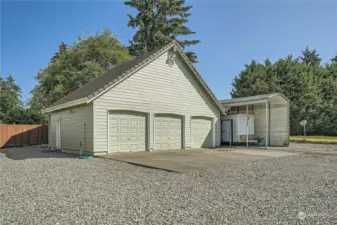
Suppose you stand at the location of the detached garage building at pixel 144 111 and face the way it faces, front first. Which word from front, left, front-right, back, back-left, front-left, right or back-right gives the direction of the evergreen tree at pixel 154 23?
back-left

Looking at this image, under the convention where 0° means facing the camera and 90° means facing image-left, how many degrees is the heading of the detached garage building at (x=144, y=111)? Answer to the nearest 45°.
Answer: approximately 315°

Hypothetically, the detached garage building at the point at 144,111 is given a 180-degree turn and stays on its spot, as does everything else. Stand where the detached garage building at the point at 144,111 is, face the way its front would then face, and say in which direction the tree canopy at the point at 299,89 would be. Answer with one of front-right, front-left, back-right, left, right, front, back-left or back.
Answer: right

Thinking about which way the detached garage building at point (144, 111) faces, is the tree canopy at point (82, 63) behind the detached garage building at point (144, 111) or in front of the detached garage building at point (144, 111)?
behind
